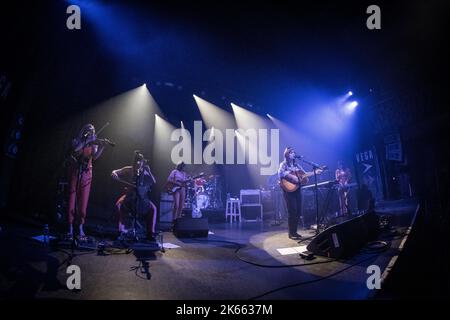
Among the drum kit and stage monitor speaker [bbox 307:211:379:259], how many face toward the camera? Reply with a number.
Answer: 1

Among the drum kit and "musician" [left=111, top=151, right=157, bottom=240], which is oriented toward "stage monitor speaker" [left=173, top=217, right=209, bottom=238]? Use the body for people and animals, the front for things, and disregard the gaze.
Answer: the drum kit

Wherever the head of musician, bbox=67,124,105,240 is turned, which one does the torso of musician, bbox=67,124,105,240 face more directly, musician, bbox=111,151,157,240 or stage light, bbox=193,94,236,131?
the musician

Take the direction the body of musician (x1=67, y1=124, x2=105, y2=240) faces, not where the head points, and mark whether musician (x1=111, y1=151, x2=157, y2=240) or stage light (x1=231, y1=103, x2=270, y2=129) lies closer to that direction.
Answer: the musician

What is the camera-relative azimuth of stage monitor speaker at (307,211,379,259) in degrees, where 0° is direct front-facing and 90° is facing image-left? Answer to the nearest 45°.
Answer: approximately 135°

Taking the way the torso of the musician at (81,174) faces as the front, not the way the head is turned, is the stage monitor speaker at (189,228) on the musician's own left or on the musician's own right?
on the musician's own left

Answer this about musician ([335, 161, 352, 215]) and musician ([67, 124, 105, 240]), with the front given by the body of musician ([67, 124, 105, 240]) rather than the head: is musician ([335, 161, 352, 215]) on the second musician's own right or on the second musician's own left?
on the second musician's own left

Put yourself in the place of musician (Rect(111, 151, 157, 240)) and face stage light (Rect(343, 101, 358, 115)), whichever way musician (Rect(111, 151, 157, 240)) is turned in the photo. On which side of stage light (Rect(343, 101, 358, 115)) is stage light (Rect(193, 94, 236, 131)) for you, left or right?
left

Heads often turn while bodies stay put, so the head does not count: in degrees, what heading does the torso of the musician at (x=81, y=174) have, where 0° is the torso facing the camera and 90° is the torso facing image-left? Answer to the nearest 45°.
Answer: approximately 315°

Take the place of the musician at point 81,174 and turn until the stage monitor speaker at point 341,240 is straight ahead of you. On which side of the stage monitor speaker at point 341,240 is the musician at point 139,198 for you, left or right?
left

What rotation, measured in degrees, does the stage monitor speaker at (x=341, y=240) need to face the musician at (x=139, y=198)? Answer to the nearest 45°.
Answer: approximately 45° to its left

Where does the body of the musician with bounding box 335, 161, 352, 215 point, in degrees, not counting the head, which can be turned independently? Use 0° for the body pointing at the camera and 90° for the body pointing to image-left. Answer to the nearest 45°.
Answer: approximately 45°

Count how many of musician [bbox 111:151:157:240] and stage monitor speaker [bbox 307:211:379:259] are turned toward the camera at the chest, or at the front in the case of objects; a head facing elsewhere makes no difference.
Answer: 1
